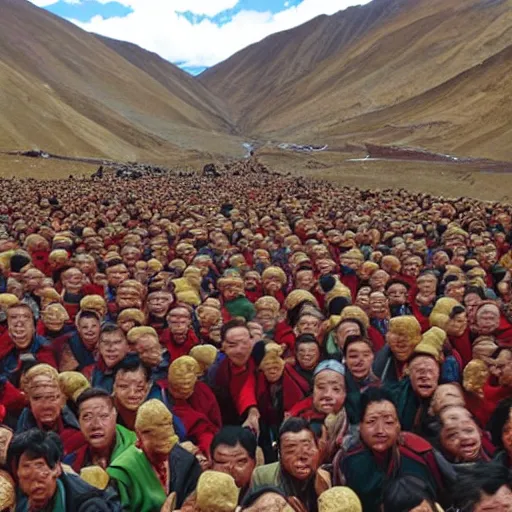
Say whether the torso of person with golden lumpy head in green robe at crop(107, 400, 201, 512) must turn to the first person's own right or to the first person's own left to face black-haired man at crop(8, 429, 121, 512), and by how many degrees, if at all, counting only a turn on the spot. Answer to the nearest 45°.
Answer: approximately 90° to the first person's own right

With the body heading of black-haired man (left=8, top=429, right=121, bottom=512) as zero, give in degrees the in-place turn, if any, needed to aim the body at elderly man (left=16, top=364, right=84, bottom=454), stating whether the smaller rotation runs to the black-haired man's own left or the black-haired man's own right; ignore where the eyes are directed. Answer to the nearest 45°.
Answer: approximately 135° to the black-haired man's own right

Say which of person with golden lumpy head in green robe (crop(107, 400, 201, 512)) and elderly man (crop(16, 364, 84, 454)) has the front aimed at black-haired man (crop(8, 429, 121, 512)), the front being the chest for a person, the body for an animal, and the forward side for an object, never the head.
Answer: elderly man (crop(16, 364, 84, 454))

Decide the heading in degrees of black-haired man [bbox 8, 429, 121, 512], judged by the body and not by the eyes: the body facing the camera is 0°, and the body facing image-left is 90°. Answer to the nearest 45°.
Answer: approximately 45°

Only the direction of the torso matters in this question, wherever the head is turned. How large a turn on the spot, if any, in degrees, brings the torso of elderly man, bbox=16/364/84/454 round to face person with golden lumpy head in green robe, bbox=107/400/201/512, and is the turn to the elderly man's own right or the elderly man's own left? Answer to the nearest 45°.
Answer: approximately 45° to the elderly man's own left

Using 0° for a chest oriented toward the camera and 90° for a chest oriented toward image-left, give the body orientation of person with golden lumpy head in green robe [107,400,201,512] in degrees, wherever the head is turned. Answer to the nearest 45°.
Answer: approximately 315°

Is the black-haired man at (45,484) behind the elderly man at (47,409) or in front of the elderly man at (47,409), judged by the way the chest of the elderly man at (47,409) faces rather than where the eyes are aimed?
in front
